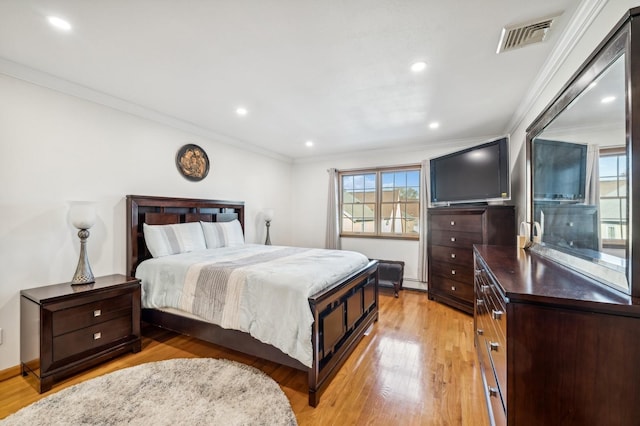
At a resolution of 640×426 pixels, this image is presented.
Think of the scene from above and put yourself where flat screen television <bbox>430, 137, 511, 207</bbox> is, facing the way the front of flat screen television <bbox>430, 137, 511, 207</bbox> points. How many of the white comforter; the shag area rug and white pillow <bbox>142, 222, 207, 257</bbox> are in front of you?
3

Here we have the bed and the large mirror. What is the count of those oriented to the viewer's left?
1

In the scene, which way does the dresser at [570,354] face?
to the viewer's left

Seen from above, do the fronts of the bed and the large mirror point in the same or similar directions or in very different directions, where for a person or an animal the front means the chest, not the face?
very different directions

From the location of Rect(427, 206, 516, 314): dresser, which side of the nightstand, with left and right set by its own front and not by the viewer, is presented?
front

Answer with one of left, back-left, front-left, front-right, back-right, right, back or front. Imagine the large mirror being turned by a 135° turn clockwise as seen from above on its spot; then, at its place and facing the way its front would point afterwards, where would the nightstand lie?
back

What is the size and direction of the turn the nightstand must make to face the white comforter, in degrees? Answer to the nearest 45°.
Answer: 0° — it already faces it

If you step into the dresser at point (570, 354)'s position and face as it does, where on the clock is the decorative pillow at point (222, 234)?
The decorative pillow is roughly at 12 o'clock from the dresser.

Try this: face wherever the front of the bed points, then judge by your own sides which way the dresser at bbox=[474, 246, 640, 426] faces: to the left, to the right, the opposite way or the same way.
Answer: the opposite way

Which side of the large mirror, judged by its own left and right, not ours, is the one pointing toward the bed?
front

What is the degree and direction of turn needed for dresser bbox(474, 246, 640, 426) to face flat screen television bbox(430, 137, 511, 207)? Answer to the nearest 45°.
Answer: approximately 90° to its right

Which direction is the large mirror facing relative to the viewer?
to the viewer's left
